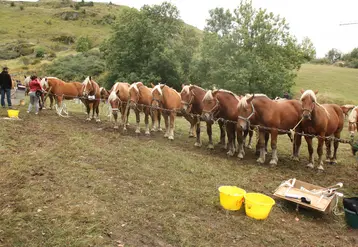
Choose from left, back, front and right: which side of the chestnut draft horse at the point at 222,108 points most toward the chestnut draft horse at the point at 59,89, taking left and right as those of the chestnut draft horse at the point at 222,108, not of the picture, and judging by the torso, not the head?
right

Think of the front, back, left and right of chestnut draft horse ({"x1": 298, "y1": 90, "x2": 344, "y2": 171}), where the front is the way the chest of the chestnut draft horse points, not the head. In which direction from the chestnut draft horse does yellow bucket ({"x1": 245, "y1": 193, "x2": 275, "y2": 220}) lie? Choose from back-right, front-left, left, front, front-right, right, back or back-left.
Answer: front-left

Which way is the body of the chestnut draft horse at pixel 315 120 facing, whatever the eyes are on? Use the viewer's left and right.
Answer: facing the viewer and to the left of the viewer

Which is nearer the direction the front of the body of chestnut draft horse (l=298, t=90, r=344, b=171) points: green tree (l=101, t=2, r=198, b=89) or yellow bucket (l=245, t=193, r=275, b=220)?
the yellow bucket

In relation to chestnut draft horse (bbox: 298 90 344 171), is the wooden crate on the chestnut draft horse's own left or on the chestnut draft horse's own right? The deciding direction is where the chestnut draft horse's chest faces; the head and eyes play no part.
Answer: on the chestnut draft horse's own left

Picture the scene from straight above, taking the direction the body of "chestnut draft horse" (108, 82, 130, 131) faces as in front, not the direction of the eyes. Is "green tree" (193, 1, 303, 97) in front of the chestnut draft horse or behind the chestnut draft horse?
behind

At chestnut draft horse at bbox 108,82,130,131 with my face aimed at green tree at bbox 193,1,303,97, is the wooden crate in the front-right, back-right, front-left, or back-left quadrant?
back-right

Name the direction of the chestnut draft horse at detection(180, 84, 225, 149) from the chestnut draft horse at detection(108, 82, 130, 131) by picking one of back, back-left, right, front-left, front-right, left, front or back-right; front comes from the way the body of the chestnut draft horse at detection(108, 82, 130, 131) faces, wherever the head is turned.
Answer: left

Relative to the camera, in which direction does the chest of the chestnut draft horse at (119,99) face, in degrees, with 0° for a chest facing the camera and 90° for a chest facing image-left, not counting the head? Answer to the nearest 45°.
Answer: approximately 45°

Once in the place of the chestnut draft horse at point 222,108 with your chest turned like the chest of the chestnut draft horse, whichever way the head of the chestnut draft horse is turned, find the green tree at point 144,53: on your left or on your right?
on your right

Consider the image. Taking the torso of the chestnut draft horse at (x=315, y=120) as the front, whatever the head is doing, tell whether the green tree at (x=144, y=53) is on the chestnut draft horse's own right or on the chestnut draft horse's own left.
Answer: on the chestnut draft horse's own right

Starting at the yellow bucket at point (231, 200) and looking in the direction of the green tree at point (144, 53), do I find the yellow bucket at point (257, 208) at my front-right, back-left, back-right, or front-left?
back-right
